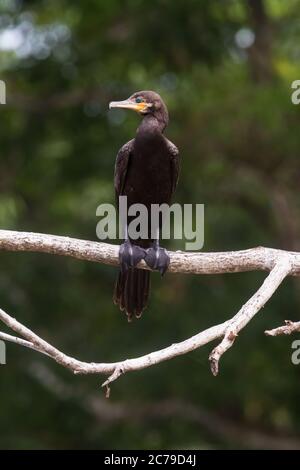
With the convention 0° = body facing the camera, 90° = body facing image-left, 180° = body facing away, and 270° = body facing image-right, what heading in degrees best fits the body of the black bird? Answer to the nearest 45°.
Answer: approximately 0°
